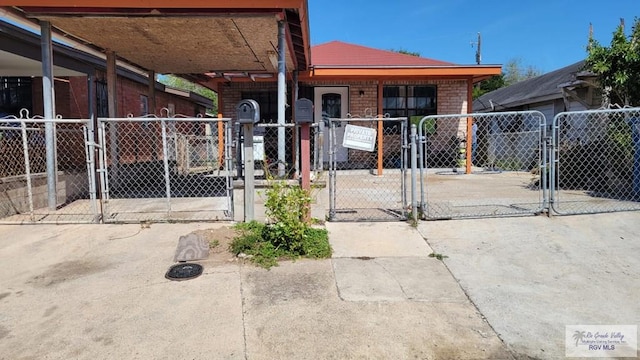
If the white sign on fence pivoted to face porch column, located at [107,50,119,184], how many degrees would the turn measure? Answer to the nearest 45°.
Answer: approximately 135° to its right

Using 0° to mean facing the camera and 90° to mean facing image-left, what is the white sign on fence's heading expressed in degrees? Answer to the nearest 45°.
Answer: approximately 0°

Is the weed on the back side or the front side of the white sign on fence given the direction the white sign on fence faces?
on the front side

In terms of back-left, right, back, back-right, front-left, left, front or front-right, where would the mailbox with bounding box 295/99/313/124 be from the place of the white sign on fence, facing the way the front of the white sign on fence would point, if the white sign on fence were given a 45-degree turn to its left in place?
right

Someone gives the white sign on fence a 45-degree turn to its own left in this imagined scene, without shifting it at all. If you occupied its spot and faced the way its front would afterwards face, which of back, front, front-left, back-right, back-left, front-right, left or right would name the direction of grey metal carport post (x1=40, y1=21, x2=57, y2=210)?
back-right

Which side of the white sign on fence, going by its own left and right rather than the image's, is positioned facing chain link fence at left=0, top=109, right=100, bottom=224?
right

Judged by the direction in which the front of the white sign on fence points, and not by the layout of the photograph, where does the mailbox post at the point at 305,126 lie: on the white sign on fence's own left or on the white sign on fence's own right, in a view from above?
on the white sign on fence's own right

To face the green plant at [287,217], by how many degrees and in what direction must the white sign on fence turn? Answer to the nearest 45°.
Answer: approximately 45° to its right

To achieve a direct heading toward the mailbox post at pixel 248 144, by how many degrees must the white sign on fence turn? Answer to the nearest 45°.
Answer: approximately 90° to its right

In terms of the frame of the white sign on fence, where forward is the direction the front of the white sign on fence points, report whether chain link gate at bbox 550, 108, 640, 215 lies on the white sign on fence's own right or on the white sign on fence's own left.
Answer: on the white sign on fence's own left

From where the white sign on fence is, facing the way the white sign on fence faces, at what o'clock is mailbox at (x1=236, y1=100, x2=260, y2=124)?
The mailbox is roughly at 2 o'clock from the white sign on fence.

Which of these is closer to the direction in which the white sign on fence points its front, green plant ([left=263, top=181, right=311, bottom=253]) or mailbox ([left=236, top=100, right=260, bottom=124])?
the green plant

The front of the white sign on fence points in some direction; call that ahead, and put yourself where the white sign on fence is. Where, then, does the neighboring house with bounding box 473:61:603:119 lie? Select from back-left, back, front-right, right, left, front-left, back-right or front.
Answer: back-left
